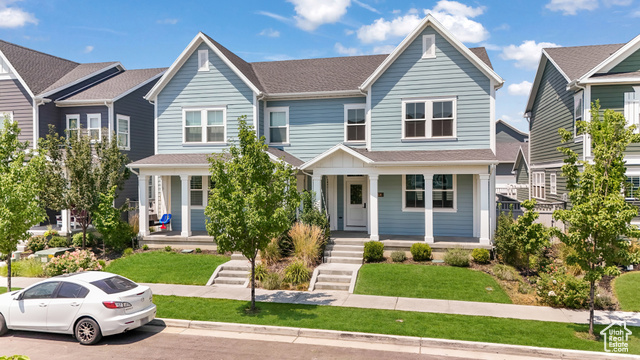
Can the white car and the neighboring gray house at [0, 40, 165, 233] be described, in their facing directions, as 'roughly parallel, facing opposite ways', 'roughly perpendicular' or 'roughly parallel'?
roughly perpendicular

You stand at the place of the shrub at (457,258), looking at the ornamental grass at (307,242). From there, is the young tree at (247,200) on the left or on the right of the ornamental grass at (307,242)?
left

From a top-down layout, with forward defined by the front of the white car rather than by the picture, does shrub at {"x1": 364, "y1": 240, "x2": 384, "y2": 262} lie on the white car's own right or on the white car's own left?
on the white car's own right

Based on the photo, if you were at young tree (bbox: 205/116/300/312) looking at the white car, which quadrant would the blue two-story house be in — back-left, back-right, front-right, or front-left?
back-right

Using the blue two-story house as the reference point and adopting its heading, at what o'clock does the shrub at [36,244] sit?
The shrub is roughly at 3 o'clock from the blue two-story house.

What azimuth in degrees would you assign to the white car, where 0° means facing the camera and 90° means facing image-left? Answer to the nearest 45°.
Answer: approximately 135°

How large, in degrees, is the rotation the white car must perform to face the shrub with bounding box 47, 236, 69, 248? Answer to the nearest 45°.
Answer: approximately 45° to its right

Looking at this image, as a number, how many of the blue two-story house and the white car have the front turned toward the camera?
1

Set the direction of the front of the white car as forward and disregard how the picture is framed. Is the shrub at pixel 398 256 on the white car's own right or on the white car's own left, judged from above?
on the white car's own right

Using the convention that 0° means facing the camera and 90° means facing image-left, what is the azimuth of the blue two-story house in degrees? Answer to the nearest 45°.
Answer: approximately 0°

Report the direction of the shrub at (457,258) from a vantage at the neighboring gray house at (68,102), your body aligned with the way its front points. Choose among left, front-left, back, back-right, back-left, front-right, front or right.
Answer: left
